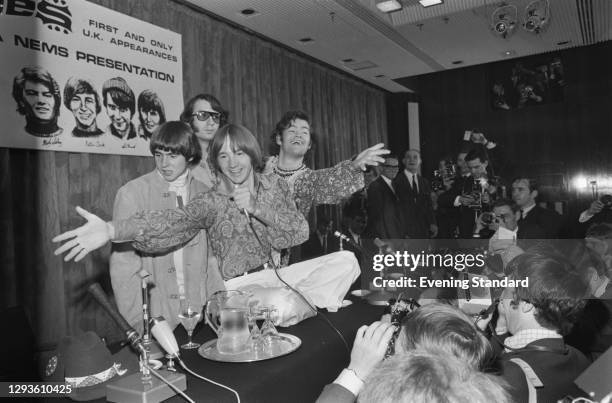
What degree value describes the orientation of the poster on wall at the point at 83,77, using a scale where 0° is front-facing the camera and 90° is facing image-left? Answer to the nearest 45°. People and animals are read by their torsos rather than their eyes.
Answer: approximately 315°

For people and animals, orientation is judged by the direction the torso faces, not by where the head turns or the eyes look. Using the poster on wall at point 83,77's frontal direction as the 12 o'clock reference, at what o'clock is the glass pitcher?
The glass pitcher is roughly at 1 o'clock from the poster on wall.

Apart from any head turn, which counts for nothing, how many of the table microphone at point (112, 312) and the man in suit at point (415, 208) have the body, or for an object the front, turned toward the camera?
1

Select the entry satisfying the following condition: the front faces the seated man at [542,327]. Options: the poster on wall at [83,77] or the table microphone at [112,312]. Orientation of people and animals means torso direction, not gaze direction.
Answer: the poster on wall

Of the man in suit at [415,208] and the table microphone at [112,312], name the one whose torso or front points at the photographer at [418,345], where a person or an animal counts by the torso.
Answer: the man in suit

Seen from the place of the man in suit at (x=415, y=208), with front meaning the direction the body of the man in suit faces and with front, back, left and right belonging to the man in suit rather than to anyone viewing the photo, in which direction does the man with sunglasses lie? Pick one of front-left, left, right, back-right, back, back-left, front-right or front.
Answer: front-right
